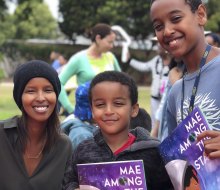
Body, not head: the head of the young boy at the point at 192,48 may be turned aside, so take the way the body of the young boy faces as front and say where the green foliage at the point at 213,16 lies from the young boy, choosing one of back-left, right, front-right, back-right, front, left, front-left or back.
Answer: back-right

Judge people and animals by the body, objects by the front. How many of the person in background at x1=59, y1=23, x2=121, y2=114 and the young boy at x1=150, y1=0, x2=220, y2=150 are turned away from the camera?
0

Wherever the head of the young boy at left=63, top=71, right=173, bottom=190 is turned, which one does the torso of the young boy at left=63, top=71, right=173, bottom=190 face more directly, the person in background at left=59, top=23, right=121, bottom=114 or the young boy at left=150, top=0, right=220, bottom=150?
the young boy

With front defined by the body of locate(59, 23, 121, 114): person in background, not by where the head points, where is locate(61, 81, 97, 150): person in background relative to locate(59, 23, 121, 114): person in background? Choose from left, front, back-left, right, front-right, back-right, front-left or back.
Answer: front-right

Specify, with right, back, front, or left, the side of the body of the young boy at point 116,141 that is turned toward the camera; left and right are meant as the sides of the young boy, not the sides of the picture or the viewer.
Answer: front

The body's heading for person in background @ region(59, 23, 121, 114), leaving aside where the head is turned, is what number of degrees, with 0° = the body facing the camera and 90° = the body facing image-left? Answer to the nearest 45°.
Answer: approximately 315°

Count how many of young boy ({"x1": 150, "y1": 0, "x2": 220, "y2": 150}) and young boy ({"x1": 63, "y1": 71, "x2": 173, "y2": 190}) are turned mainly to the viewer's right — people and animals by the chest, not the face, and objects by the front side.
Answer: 0

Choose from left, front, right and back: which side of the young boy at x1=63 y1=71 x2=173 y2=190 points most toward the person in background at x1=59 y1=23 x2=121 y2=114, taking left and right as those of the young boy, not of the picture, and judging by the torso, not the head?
back

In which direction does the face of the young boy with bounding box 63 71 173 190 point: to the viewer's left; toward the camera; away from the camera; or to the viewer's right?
toward the camera

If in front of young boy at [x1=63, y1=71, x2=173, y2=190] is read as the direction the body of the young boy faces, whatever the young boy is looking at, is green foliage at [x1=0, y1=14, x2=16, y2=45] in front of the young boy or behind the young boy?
behind

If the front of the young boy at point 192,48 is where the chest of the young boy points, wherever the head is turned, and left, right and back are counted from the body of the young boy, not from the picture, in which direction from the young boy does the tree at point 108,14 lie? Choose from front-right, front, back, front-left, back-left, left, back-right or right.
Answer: back-right

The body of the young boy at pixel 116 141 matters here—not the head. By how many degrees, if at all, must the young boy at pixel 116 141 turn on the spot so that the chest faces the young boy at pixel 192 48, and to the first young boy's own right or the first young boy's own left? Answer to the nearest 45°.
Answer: approximately 45° to the first young boy's own left

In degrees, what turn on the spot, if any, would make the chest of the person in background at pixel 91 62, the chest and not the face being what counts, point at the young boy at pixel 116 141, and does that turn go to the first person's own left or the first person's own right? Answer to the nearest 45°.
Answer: approximately 45° to the first person's own right

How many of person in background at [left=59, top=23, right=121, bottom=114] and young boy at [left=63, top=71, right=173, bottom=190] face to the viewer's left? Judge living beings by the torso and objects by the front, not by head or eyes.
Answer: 0

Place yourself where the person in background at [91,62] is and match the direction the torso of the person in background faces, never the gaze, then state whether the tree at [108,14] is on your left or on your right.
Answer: on your left

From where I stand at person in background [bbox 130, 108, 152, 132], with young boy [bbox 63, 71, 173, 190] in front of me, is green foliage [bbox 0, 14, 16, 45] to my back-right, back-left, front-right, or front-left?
back-right

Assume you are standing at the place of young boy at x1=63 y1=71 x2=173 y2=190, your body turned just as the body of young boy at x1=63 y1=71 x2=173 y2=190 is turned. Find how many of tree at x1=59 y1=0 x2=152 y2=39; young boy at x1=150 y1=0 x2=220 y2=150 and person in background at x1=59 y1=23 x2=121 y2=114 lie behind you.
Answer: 2
